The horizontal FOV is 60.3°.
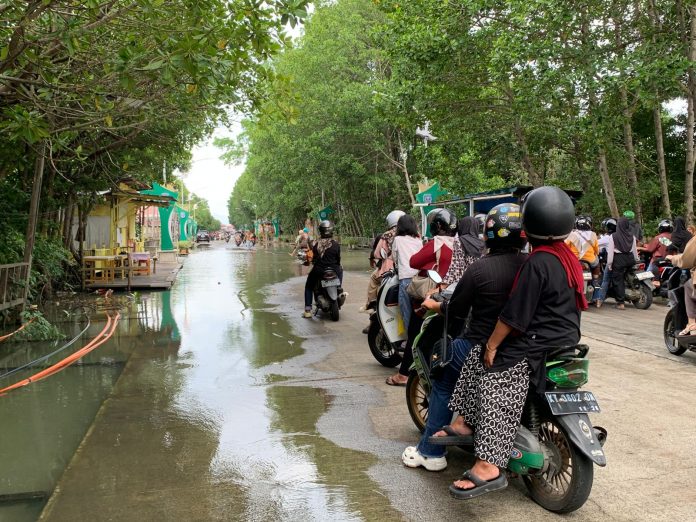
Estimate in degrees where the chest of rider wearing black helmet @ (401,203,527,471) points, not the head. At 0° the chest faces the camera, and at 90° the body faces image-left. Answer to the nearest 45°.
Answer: approximately 135°

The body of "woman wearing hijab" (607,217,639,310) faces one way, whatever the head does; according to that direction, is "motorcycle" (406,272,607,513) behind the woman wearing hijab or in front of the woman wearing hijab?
behind

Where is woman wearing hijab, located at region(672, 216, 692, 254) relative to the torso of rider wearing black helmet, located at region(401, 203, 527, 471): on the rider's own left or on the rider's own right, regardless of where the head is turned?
on the rider's own right

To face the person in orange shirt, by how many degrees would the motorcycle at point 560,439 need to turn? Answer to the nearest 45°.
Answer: approximately 45° to its right

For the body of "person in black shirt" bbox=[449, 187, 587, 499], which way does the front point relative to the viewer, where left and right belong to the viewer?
facing away from the viewer and to the left of the viewer

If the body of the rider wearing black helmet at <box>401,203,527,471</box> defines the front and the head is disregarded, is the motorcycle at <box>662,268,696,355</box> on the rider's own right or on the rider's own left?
on the rider's own right

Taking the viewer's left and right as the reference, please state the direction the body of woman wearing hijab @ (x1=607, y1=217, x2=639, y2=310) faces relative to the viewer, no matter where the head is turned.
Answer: facing away from the viewer

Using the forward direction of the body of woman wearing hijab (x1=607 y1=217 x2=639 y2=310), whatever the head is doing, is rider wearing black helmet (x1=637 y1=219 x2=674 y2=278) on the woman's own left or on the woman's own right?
on the woman's own right
